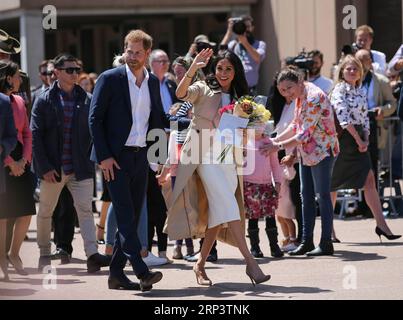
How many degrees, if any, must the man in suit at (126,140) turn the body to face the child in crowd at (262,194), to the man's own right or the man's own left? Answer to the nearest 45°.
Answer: approximately 90° to the man's own left

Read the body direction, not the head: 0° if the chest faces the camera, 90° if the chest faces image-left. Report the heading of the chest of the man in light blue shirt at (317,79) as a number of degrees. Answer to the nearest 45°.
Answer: approximately 45°

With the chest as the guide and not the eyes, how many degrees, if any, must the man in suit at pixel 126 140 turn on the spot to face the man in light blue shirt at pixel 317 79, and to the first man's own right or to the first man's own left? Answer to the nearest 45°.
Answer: approximately 90° to the first man's own left

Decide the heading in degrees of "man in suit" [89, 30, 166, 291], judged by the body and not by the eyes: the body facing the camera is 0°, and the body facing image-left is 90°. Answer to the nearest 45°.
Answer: approximately 315°

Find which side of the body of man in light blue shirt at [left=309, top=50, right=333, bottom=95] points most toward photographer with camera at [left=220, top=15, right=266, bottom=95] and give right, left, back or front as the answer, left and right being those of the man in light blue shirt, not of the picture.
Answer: right
